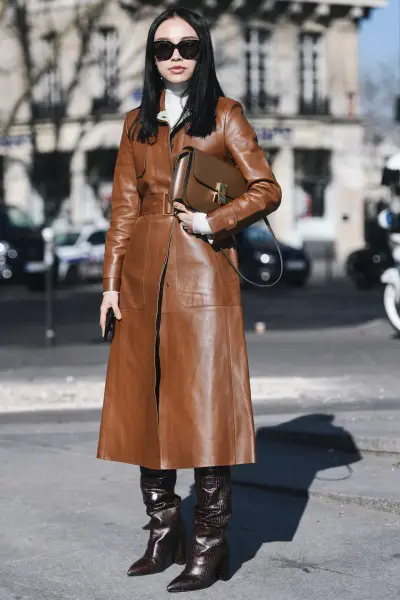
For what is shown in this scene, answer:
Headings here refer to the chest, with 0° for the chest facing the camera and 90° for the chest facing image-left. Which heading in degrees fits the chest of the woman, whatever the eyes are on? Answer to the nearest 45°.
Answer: approximately 45°

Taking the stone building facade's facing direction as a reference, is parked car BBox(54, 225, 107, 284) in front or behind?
in front

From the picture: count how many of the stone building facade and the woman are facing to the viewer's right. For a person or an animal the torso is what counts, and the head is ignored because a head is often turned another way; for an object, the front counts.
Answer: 0

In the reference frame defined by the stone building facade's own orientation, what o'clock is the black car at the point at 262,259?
The black car is roughly at 12 o'clock from the stone building facade.

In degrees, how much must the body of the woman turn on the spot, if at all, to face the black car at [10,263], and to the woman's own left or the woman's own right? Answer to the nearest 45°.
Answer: approximately 135° to the woman's own right

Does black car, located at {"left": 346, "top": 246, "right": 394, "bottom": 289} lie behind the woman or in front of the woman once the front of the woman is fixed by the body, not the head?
behind

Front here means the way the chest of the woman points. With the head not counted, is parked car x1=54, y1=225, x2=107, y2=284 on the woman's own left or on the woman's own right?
on the woman's own right

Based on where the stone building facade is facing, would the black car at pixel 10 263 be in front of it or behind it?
in front

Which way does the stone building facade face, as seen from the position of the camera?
facing the viewer
